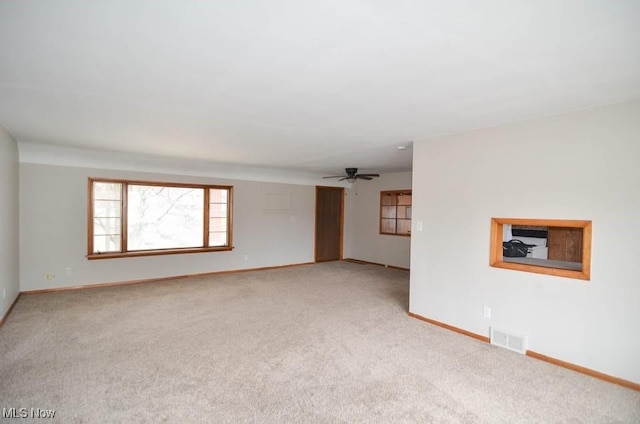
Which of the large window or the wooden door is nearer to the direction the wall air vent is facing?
the large window

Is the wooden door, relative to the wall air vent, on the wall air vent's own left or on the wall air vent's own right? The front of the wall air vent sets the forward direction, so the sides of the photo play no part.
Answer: on the wall air vent's own right

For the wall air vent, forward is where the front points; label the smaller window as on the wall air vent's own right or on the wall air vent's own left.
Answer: on the wall air vent's own right

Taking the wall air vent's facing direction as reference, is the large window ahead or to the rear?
ahead

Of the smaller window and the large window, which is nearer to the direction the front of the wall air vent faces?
the large window

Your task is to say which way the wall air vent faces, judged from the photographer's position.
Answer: facing the viewer and to the left of the viewer
